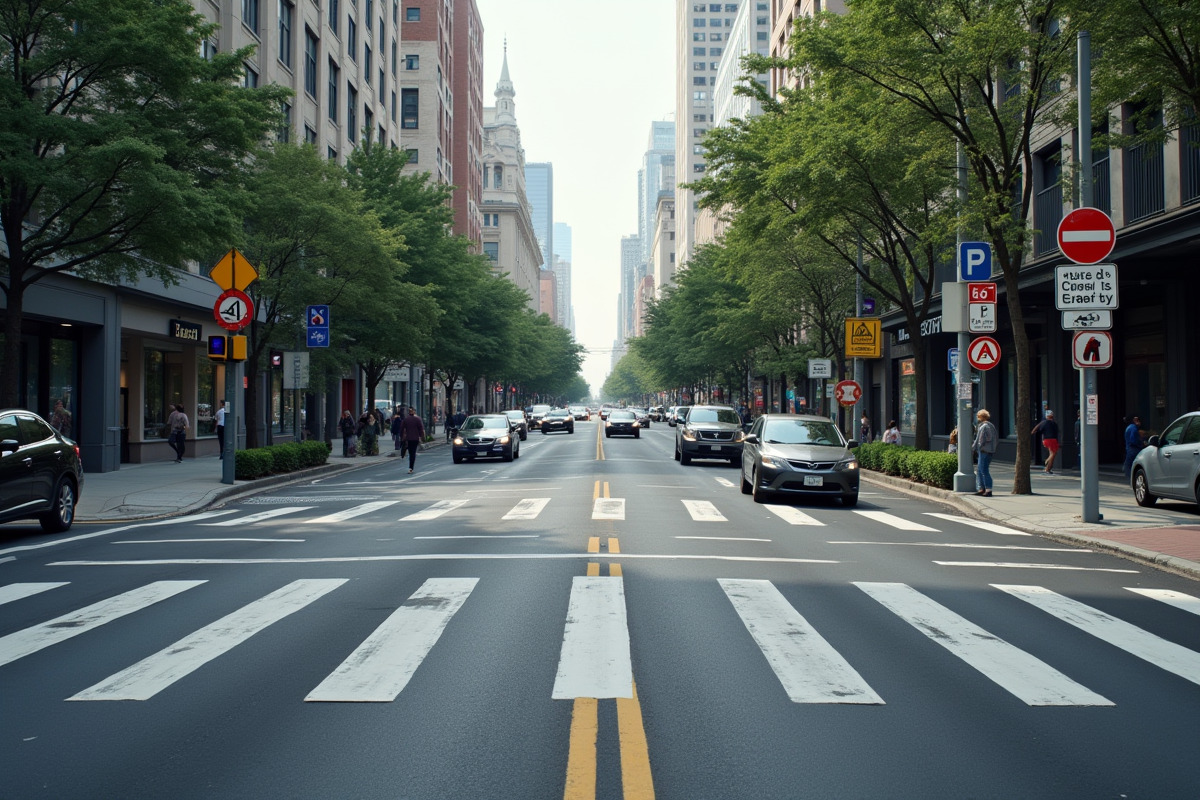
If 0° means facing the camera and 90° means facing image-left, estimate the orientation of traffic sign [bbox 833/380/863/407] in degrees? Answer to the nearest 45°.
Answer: approximately 0°

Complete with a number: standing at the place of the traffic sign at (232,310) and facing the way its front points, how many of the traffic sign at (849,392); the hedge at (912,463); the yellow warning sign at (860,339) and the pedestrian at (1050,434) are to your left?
4

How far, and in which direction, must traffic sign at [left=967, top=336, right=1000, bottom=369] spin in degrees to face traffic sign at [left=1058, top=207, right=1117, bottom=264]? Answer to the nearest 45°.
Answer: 0° — it already faces it

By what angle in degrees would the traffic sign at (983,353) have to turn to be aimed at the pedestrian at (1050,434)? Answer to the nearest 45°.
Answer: approximately 180°

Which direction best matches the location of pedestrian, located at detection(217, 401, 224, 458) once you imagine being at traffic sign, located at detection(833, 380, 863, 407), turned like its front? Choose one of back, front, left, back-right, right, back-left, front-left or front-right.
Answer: right

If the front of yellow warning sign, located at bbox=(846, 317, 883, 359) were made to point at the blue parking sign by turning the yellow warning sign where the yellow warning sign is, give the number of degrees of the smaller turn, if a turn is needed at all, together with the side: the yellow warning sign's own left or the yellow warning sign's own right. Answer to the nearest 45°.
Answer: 0° — it already faces it

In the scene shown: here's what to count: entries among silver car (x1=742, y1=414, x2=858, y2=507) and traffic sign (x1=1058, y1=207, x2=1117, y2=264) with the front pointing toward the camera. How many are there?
2

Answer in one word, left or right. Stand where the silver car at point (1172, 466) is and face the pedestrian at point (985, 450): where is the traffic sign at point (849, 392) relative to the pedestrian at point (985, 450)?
right

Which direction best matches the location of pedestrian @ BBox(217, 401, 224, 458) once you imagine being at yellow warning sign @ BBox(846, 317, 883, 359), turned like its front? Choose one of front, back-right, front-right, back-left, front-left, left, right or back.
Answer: right

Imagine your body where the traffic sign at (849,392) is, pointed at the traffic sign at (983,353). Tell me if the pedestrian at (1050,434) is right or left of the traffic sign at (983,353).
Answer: left

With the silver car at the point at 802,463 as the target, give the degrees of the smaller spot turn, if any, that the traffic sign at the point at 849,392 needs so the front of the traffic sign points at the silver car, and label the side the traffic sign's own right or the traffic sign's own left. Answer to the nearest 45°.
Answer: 0° — it already faces it

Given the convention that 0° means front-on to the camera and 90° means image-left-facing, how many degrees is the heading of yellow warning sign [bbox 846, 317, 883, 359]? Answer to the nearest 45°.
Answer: approximately 0°
